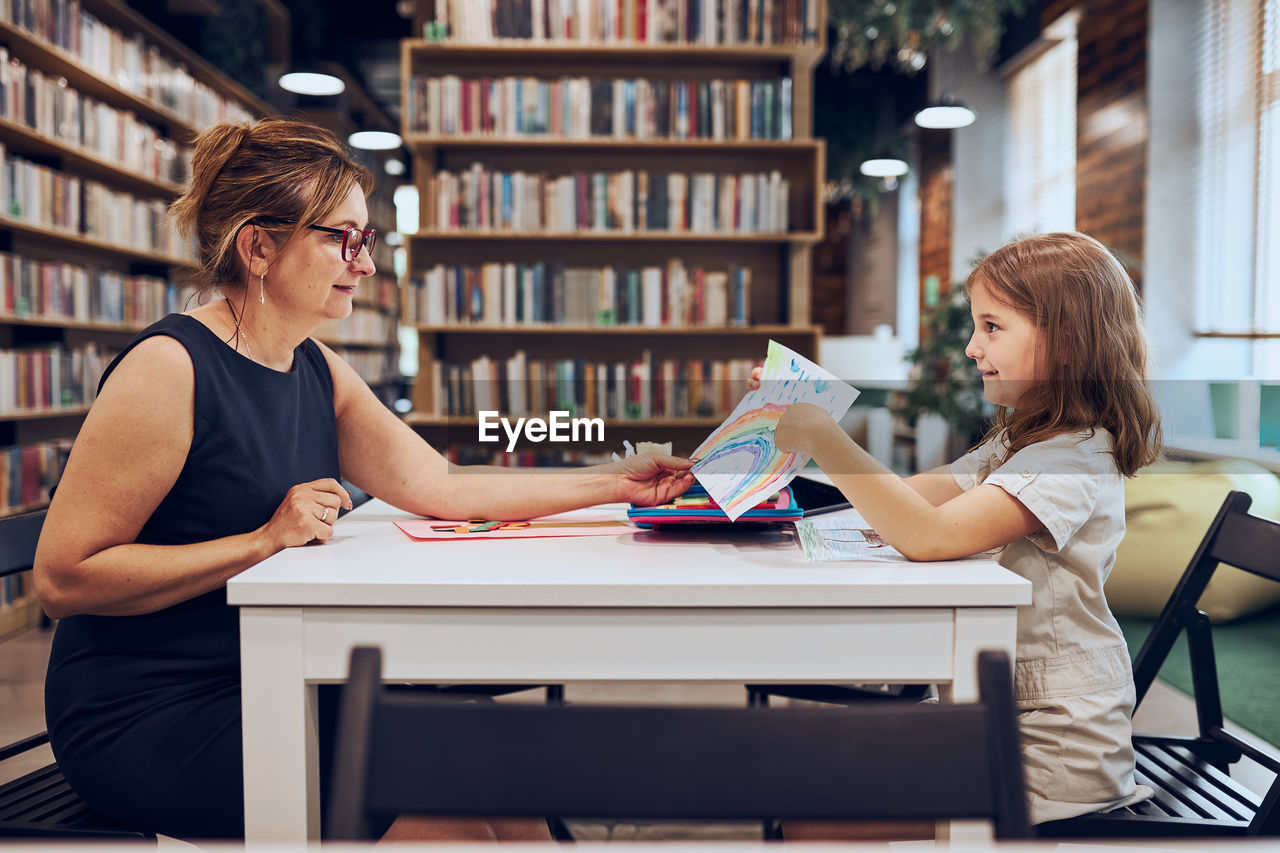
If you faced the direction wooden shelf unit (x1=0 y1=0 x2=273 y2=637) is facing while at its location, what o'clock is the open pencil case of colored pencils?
The open pencil case of colored pencils is roughly at 1 o'clock from the wooden shelf unit.

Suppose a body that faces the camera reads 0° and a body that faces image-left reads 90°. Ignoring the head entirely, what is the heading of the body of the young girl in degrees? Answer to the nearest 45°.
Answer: approximately 90°

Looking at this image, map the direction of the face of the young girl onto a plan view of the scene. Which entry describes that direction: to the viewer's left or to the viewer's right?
to the viewer's left

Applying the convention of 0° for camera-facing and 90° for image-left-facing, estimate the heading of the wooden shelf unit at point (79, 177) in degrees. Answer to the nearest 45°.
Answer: approximately 315°

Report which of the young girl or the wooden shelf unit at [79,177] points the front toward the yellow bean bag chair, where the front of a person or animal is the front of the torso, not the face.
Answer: the wooden shelf unit

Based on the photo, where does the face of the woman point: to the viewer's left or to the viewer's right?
to the viewer's right
